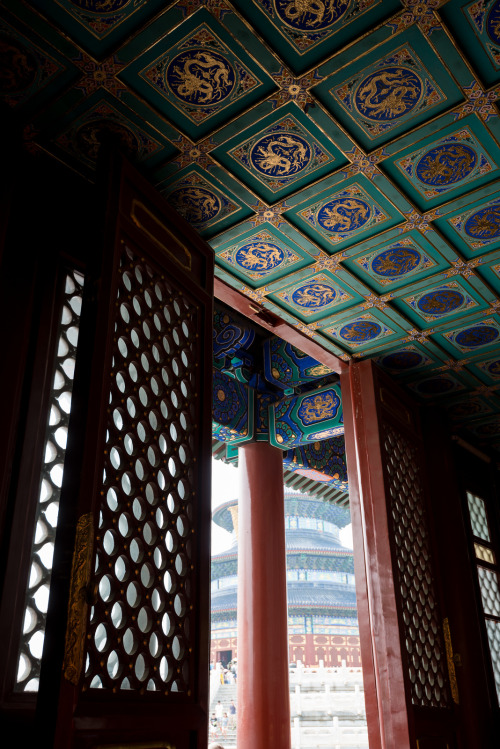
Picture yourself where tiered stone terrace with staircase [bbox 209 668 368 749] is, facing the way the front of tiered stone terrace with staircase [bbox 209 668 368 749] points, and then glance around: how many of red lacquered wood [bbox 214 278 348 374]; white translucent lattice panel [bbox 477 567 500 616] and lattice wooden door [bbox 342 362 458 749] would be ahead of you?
3

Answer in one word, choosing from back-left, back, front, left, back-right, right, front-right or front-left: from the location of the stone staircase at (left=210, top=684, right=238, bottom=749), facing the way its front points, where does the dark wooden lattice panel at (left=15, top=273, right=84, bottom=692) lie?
front

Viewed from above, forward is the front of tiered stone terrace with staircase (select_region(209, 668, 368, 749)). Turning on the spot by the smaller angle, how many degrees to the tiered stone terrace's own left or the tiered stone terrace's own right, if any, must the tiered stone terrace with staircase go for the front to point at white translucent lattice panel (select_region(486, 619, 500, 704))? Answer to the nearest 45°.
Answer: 0° — it already faces it

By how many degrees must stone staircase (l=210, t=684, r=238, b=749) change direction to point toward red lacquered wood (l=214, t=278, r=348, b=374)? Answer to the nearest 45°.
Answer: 0° — it already faces it

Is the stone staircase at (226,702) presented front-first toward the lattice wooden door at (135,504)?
yes

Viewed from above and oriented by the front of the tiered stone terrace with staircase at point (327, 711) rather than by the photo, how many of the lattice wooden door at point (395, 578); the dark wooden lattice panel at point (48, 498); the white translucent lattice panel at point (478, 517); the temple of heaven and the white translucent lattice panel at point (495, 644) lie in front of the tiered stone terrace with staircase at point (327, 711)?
4

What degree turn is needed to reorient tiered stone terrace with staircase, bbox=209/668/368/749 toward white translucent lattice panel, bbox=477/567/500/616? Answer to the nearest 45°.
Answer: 0° — it already faces it

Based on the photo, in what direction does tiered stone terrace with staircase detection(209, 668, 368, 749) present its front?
toward the camera

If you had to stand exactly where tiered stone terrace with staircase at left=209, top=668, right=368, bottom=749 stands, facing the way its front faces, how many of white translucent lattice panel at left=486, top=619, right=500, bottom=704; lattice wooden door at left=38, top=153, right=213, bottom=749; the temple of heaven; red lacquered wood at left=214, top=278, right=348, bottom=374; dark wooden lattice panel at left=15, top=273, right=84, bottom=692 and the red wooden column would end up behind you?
1

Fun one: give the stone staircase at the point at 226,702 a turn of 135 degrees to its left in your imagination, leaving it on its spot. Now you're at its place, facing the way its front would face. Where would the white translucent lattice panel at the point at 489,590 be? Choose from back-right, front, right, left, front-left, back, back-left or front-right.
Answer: back-right

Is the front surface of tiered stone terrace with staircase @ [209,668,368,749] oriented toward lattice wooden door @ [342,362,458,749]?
yes

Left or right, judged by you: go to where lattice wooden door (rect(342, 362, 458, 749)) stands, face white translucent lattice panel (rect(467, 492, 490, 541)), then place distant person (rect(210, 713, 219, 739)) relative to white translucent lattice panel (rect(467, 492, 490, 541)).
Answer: left

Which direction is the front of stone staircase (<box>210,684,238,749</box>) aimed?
toward the camera

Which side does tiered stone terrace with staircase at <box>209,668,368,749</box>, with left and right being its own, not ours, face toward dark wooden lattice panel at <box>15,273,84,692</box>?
front
